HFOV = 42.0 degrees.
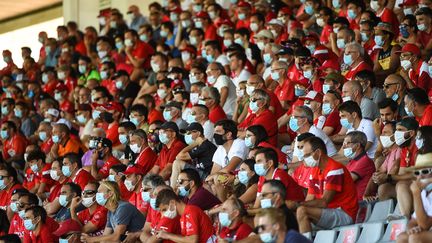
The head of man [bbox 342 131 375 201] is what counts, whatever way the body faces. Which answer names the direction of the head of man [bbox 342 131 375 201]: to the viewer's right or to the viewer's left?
to the viewer's left

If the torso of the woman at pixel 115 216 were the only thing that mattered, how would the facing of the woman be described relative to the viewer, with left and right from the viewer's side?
facing to the left of the viewer

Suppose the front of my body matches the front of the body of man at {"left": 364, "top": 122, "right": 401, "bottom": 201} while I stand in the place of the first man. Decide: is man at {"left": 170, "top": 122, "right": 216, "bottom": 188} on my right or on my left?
on my right

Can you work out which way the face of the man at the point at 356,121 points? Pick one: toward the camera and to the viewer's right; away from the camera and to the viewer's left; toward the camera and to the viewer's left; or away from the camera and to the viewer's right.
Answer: toward the camera and to the viewer's left

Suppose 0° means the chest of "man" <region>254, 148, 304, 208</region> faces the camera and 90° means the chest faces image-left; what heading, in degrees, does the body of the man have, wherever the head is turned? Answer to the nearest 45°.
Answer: approximately 45°
